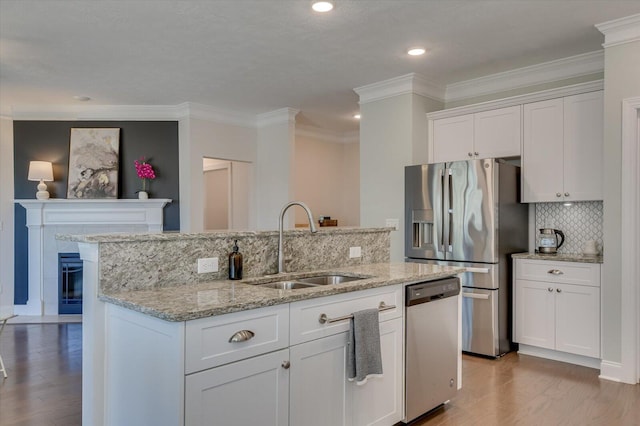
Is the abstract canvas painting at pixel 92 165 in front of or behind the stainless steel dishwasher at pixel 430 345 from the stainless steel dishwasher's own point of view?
behind

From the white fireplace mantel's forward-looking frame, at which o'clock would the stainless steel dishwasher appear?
The stainless steel dishwasher is roughly at 11 o'clock from the white fireplace mantel.

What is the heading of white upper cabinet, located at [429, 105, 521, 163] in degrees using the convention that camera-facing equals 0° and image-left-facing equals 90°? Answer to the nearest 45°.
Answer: approximately 45°

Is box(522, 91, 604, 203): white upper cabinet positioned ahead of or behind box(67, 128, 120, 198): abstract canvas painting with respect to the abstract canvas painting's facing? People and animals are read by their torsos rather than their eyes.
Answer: ahead

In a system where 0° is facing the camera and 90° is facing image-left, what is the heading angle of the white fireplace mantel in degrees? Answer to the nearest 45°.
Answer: approximately 0°

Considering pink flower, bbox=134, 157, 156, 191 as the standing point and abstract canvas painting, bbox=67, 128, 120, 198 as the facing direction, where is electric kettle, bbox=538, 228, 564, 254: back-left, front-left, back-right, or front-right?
back-left

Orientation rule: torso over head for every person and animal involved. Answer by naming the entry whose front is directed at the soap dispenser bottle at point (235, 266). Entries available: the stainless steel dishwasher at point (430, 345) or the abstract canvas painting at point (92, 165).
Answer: the abstract canvas painting

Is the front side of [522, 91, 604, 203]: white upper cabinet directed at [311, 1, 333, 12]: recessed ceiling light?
yes

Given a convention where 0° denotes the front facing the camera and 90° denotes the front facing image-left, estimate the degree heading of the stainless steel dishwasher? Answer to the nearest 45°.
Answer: approximately 315°

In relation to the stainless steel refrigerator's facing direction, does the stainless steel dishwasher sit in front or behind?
in front
